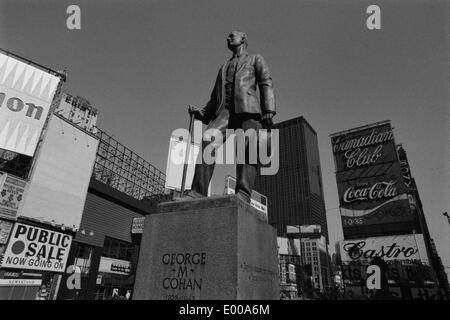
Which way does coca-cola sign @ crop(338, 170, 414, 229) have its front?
toward the camera

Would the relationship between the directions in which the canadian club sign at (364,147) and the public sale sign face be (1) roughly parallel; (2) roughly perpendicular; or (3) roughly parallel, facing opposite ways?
roughly perpendicular

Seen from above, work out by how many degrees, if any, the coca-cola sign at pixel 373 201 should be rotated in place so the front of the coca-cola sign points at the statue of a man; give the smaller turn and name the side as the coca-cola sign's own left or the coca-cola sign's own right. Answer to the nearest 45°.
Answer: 0° — it already faces it

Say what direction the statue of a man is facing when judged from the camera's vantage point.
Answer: facing the viewer and to the left of the viewer

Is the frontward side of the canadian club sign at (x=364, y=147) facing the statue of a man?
yes

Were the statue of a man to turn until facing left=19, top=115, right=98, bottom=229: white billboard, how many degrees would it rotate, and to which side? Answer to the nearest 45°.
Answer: approximately 90° to its right

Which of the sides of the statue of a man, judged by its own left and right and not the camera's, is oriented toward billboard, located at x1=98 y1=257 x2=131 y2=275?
right

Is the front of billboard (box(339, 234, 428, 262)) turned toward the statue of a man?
yes

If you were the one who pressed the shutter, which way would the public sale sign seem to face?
facing the viewer and to the right of the viewer

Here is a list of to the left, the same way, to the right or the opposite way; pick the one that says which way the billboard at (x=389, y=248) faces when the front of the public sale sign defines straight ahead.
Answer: to the right

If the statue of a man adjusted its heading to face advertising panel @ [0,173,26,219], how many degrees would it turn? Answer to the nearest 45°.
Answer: approximately 90° to its right

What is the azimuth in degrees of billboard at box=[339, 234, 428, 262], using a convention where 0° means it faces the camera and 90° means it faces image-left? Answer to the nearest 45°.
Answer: approximately 0°

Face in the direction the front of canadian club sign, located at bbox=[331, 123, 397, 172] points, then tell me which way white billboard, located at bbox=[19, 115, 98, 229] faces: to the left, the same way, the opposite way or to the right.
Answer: to the left

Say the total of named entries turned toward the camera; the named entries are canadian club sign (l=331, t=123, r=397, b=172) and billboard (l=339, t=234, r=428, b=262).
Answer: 2
